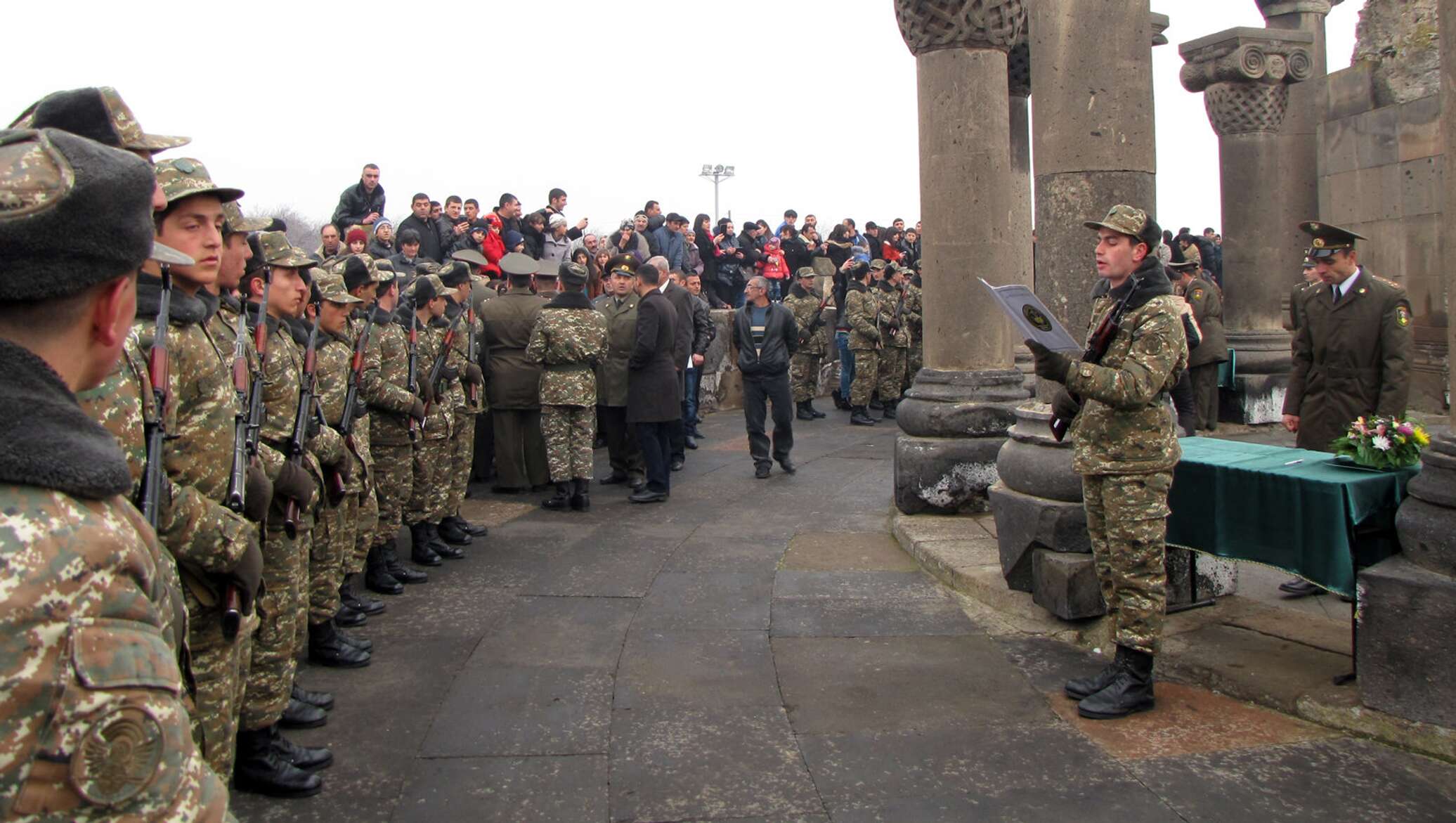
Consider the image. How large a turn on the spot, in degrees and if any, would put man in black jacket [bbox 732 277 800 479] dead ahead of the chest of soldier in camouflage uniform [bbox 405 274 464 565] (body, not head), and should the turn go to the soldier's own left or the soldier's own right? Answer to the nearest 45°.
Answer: approximately 45° to the soldier's own left

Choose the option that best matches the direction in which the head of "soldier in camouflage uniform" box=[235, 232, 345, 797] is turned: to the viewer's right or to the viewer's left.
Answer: to the viewer's right

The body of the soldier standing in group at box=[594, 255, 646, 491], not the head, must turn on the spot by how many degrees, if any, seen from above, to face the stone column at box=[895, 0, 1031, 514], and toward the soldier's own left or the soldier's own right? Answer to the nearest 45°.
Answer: approximately 45° to the soldier's own left

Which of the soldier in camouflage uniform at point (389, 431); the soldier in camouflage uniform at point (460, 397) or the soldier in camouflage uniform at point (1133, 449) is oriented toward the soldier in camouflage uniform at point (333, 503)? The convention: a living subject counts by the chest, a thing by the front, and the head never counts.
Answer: the soldier in camouflage uniform at point (1133, 449)

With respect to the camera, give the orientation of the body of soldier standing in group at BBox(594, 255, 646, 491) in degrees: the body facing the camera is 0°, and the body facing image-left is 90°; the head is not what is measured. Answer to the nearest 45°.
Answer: approximately 0°

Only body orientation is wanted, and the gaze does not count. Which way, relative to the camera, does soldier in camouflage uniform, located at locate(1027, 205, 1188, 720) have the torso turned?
to the viewer's left

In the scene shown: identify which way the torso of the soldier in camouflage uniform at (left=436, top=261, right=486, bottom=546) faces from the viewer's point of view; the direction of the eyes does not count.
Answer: to the viewer's right

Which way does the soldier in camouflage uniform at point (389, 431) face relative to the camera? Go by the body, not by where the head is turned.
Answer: to the viewer's right
